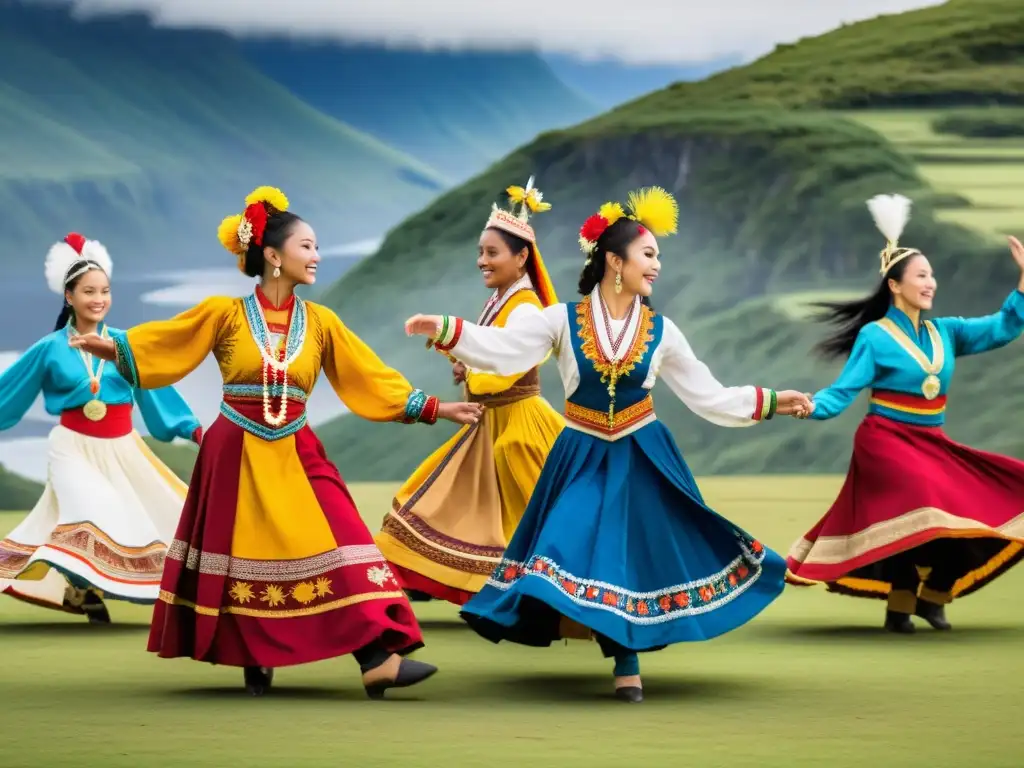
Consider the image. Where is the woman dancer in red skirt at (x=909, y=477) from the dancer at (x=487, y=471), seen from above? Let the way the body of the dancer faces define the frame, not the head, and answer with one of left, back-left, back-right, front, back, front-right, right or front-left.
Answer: back-left

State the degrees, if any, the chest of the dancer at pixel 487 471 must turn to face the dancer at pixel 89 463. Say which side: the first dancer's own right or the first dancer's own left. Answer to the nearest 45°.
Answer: approximately 45° to the first dancer's own right

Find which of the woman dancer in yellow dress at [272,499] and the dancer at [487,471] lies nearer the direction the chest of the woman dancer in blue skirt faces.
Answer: the woman dancer in yellow dress

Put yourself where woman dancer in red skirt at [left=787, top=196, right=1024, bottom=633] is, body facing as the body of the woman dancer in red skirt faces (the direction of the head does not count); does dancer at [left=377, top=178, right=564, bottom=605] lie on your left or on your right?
on your right

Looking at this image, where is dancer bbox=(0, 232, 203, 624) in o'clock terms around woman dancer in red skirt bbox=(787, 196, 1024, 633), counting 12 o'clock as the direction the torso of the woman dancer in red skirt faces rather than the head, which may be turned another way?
The dancer is roughly at 4 o'clock from the woman dancer in red skirt.

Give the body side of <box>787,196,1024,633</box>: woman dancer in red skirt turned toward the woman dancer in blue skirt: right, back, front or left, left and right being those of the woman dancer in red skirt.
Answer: right

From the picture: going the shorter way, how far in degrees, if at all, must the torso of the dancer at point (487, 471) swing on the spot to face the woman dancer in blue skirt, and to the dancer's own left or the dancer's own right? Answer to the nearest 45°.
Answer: approximately 45° to the dancer's own left

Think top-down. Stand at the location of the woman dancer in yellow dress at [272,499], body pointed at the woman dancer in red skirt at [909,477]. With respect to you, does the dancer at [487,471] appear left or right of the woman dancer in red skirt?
left
